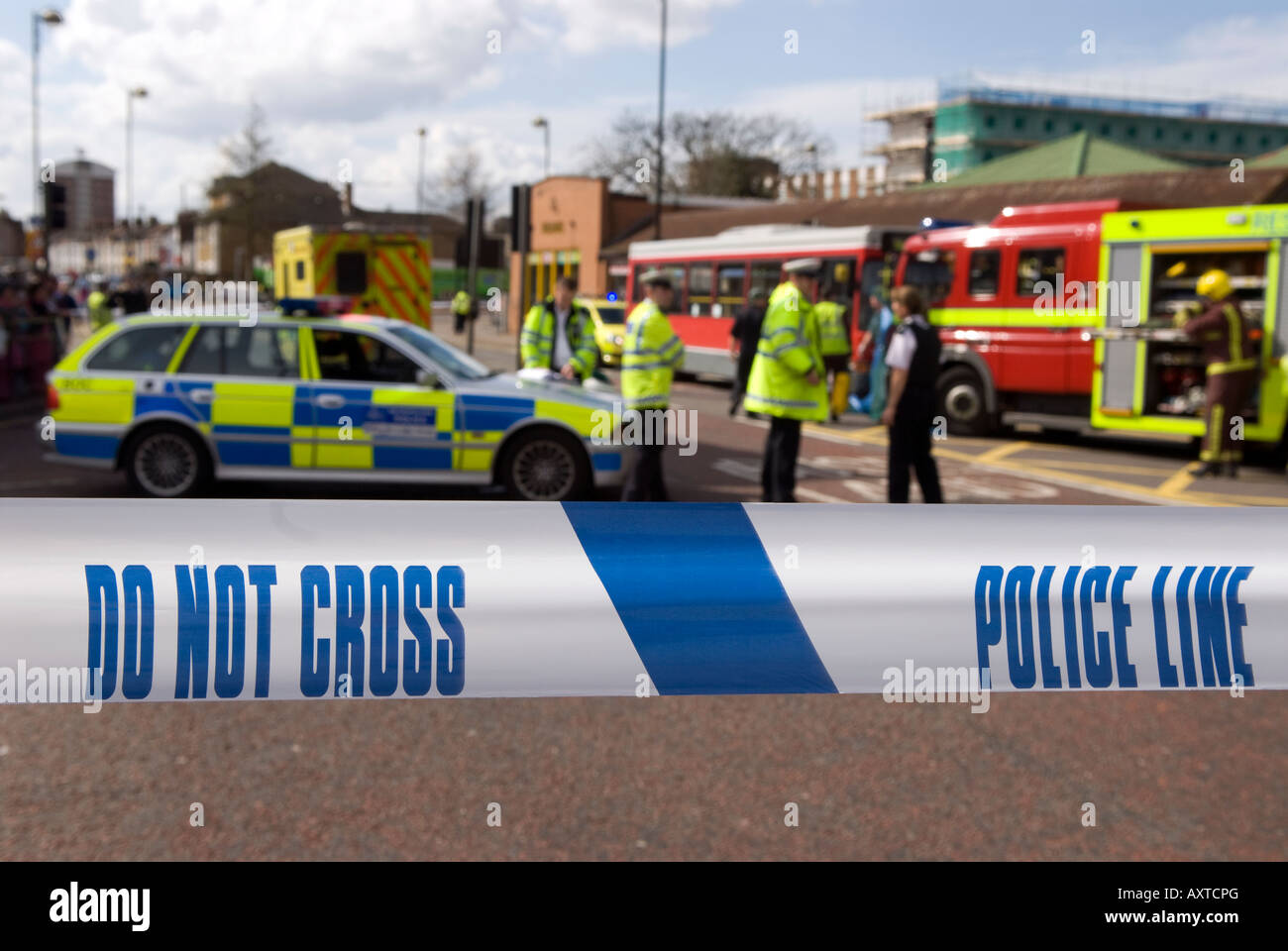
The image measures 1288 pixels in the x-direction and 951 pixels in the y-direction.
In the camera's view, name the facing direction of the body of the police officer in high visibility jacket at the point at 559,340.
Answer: toward the camera

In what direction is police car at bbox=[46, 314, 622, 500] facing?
to the viewer's right

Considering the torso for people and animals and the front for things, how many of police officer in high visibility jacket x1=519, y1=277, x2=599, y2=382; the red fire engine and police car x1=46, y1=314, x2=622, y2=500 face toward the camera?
1

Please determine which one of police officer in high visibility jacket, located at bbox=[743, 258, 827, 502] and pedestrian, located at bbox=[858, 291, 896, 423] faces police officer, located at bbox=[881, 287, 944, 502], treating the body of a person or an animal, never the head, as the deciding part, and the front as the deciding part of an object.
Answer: the police officer in high visibility jacket

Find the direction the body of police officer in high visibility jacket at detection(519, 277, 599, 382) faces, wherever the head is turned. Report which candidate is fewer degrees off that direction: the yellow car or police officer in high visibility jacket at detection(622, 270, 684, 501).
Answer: the police officer in high visibility jacket

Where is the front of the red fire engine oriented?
to the viewer's left

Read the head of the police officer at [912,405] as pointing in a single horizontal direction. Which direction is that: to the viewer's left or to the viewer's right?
to the viewer's left

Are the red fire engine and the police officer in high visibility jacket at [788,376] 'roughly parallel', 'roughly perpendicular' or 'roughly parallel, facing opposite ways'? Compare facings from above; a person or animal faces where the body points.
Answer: roughly parallel, facing opposite ways

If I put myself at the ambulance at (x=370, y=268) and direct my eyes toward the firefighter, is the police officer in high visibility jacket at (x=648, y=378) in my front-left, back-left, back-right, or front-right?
front-right

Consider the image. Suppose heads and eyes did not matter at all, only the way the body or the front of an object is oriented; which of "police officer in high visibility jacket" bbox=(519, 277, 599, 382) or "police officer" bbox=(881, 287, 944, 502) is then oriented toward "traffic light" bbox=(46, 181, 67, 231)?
the police officer

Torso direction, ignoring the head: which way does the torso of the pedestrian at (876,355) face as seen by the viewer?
to the viewer's left

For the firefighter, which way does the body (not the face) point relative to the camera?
to the viewer's left

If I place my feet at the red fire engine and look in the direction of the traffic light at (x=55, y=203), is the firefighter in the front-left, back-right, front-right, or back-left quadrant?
back-left

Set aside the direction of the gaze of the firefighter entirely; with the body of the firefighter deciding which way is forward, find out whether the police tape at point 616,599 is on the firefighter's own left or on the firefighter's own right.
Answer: on the firefighter's own left

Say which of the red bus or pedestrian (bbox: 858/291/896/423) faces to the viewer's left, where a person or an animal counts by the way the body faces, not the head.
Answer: the pedestrian
